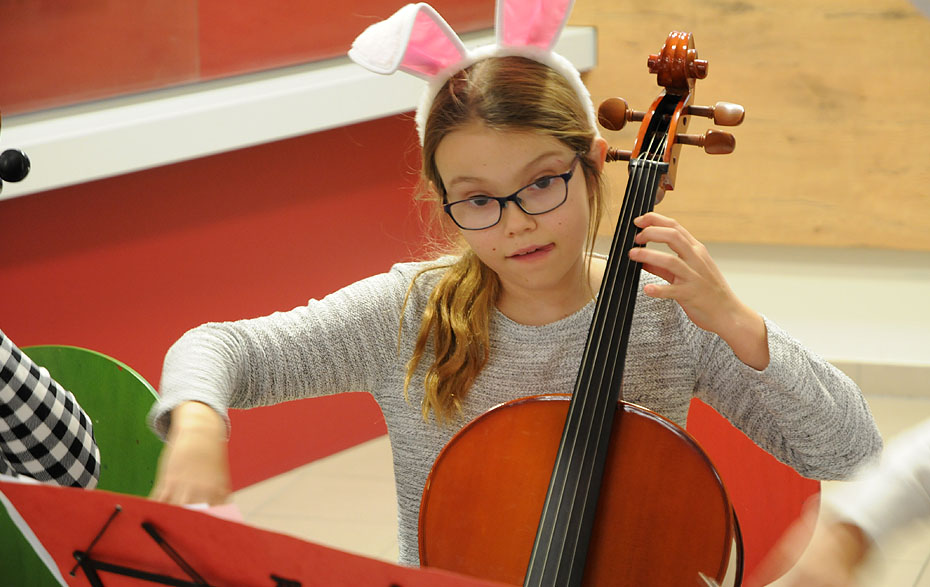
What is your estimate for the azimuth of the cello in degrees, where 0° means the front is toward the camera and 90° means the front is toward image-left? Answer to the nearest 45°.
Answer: approximately 0°
